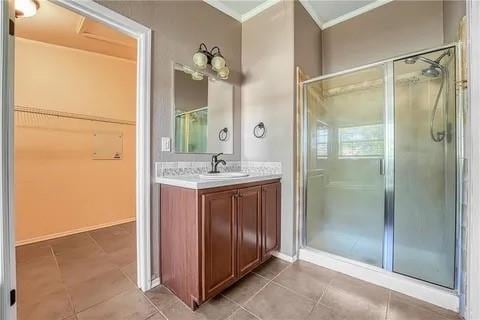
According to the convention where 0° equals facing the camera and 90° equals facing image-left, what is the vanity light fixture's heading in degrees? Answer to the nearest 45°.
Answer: approximately 315°

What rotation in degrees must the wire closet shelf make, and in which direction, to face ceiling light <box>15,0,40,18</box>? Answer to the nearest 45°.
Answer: approximately 45° to its right

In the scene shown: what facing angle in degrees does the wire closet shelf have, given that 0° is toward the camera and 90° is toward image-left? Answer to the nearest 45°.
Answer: approximately 315°
